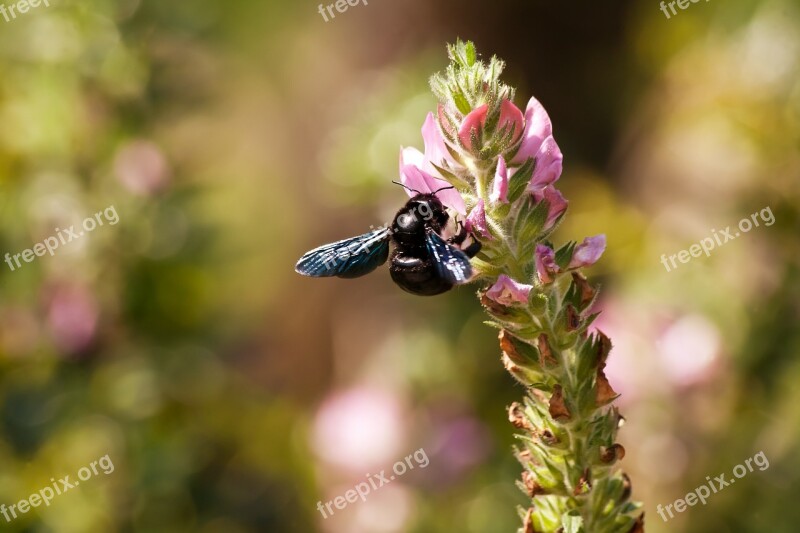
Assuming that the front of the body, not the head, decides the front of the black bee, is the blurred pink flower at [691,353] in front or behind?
in front

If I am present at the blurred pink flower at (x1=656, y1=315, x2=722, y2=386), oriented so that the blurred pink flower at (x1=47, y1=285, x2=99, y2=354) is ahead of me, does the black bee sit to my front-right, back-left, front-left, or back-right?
front-left
